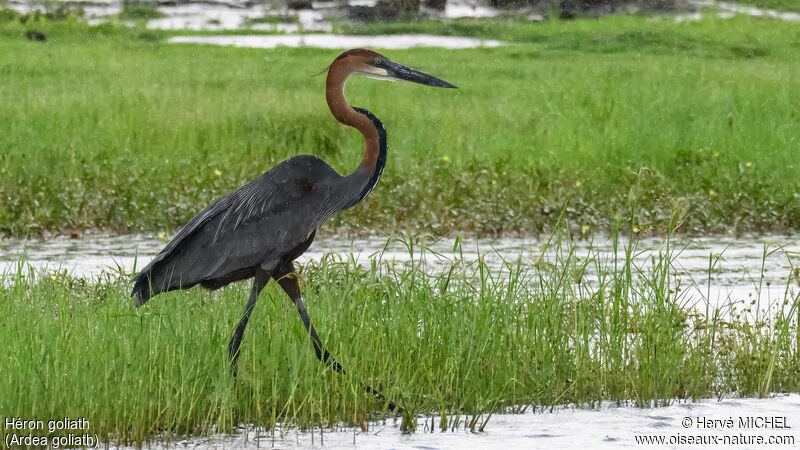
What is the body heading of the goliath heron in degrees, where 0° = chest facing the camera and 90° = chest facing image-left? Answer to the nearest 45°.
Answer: approximately 270°
